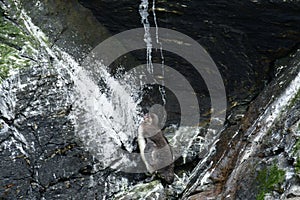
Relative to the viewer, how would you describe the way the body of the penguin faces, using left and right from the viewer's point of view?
facing to the left of the viewer
